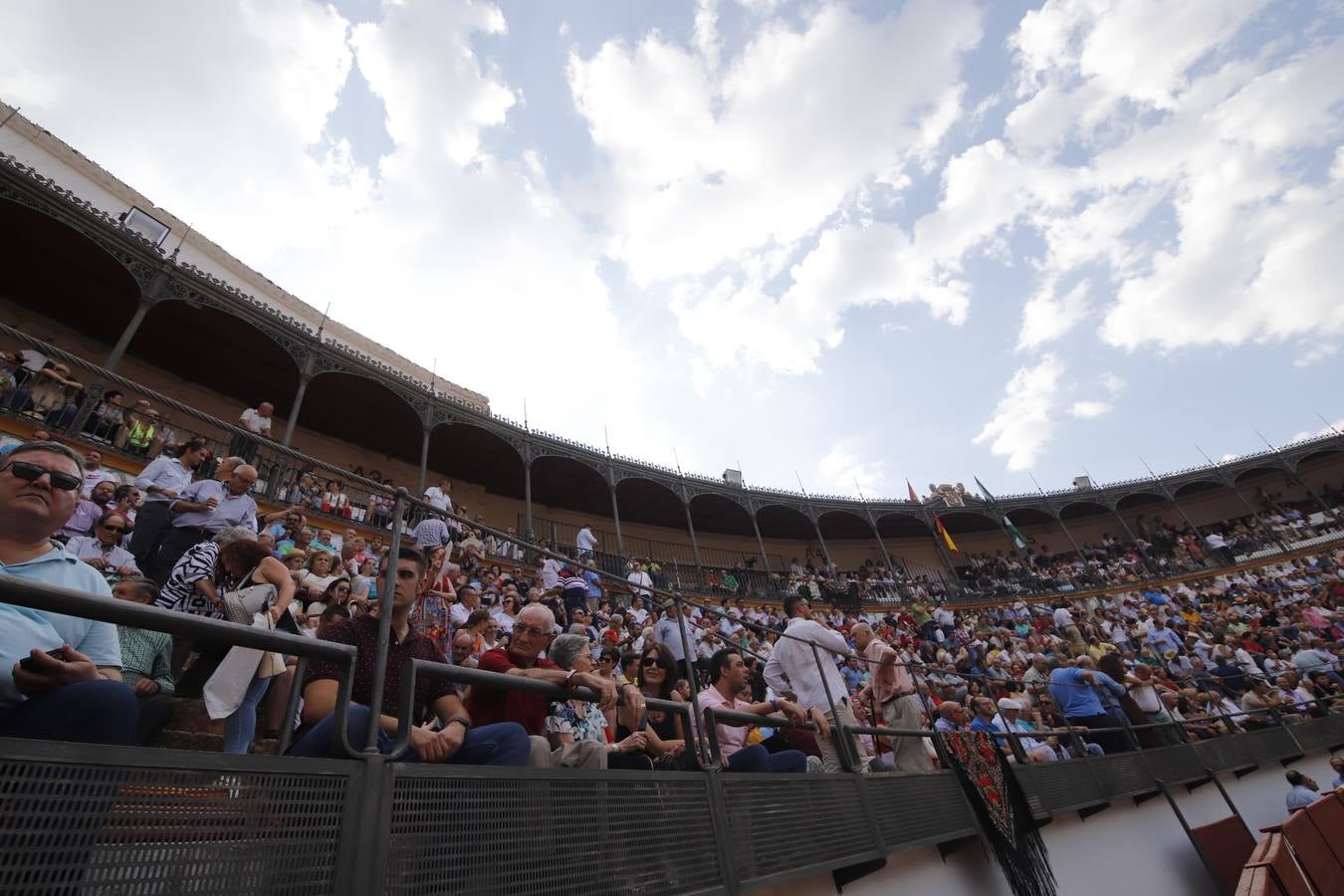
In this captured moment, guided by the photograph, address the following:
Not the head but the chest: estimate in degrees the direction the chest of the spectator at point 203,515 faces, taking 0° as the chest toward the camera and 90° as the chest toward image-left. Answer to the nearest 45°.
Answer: approximately 315°

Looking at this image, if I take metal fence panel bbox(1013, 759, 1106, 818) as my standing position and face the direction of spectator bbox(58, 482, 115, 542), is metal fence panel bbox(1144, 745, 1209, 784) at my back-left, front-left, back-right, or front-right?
back-right

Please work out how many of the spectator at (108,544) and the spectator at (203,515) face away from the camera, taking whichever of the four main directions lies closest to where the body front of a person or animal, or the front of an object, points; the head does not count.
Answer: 0

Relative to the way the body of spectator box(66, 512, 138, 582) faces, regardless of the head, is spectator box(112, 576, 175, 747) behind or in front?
in front

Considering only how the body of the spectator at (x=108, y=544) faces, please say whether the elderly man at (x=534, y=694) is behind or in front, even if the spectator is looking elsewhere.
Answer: in front

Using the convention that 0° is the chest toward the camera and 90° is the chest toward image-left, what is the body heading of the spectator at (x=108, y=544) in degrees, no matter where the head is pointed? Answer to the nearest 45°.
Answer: approximately 315°
